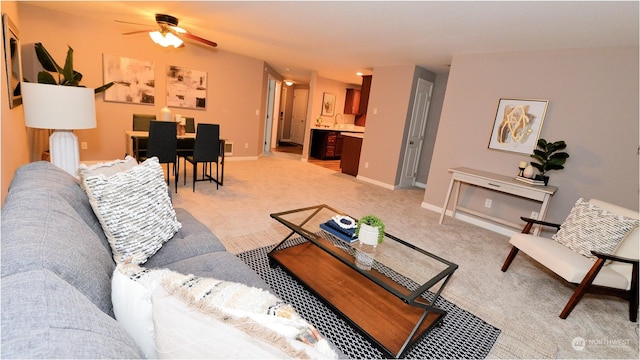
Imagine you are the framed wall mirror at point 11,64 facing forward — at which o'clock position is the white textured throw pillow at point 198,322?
The white textured throw pillow is roughly at 3 o'clock from the framed wall mirror.

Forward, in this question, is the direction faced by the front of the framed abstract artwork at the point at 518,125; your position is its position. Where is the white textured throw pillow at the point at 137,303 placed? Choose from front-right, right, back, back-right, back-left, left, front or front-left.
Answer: front-left

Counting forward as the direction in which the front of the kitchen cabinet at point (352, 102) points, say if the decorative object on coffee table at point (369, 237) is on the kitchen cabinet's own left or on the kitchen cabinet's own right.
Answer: on the kitchen cabinet's own left

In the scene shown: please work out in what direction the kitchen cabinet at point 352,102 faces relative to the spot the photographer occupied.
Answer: facing the viewer and to the left of the viewer

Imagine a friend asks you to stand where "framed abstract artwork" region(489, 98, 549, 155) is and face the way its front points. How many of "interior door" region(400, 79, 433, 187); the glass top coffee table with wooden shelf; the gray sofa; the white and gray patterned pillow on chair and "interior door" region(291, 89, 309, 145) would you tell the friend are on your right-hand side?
2

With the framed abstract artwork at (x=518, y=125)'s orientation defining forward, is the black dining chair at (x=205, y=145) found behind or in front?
in front

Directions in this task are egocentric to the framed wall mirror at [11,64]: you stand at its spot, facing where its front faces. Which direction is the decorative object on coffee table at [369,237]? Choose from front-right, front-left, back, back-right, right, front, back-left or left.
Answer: front-right

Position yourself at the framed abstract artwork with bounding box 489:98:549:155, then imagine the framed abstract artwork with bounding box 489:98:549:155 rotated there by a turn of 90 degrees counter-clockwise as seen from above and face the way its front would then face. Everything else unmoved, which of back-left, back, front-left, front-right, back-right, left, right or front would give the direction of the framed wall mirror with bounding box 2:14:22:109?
right

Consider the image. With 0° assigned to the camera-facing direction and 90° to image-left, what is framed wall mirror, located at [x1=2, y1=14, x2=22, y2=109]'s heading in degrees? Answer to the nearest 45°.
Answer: approximately 270°

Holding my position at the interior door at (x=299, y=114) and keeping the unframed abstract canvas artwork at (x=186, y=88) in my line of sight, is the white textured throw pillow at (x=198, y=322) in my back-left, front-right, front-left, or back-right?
front-left

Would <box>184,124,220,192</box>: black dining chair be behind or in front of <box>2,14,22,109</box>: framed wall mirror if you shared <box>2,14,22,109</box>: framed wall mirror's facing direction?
in front

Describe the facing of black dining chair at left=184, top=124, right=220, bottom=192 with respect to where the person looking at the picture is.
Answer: facing away from the viewer and to the left of the viewer

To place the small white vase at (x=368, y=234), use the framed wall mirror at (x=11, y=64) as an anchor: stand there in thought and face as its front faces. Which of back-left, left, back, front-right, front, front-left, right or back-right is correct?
front-right

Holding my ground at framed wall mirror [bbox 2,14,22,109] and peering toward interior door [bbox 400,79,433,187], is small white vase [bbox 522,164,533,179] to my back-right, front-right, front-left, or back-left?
front-right

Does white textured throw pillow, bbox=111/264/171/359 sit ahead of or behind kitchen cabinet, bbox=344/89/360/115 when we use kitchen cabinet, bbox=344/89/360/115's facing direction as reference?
ahead

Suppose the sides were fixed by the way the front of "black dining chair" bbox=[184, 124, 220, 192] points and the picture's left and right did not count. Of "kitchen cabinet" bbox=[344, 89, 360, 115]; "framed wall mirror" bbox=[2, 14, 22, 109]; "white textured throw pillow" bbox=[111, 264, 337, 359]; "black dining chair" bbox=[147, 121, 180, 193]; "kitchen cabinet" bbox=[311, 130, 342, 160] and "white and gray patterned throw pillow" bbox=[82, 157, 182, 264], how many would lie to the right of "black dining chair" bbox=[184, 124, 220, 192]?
2

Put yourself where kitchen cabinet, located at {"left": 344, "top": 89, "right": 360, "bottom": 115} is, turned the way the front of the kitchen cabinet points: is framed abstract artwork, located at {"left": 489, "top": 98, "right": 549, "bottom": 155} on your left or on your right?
on your left

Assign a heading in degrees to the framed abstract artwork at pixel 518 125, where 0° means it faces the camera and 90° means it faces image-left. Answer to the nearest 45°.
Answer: approximately 45°

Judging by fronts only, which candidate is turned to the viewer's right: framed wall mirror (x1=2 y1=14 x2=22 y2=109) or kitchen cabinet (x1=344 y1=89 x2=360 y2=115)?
the framed wall mirror
